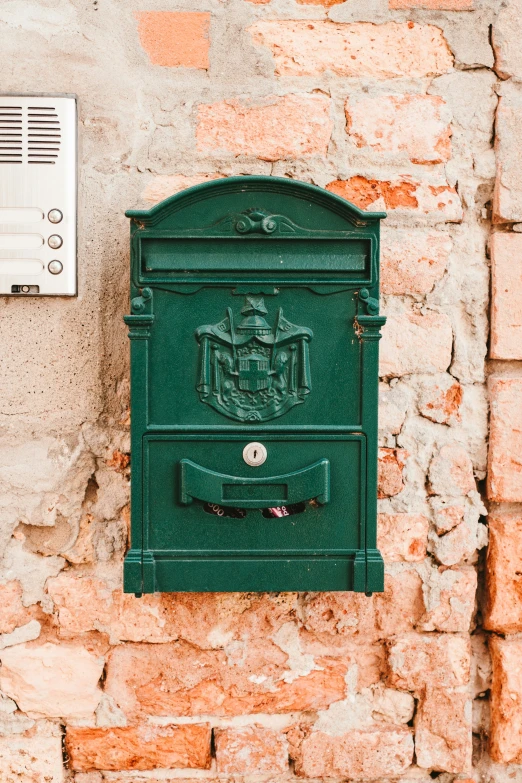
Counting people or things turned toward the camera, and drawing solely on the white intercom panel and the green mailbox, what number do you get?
2

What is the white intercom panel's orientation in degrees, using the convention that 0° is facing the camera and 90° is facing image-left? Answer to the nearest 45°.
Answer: approximately 0°
